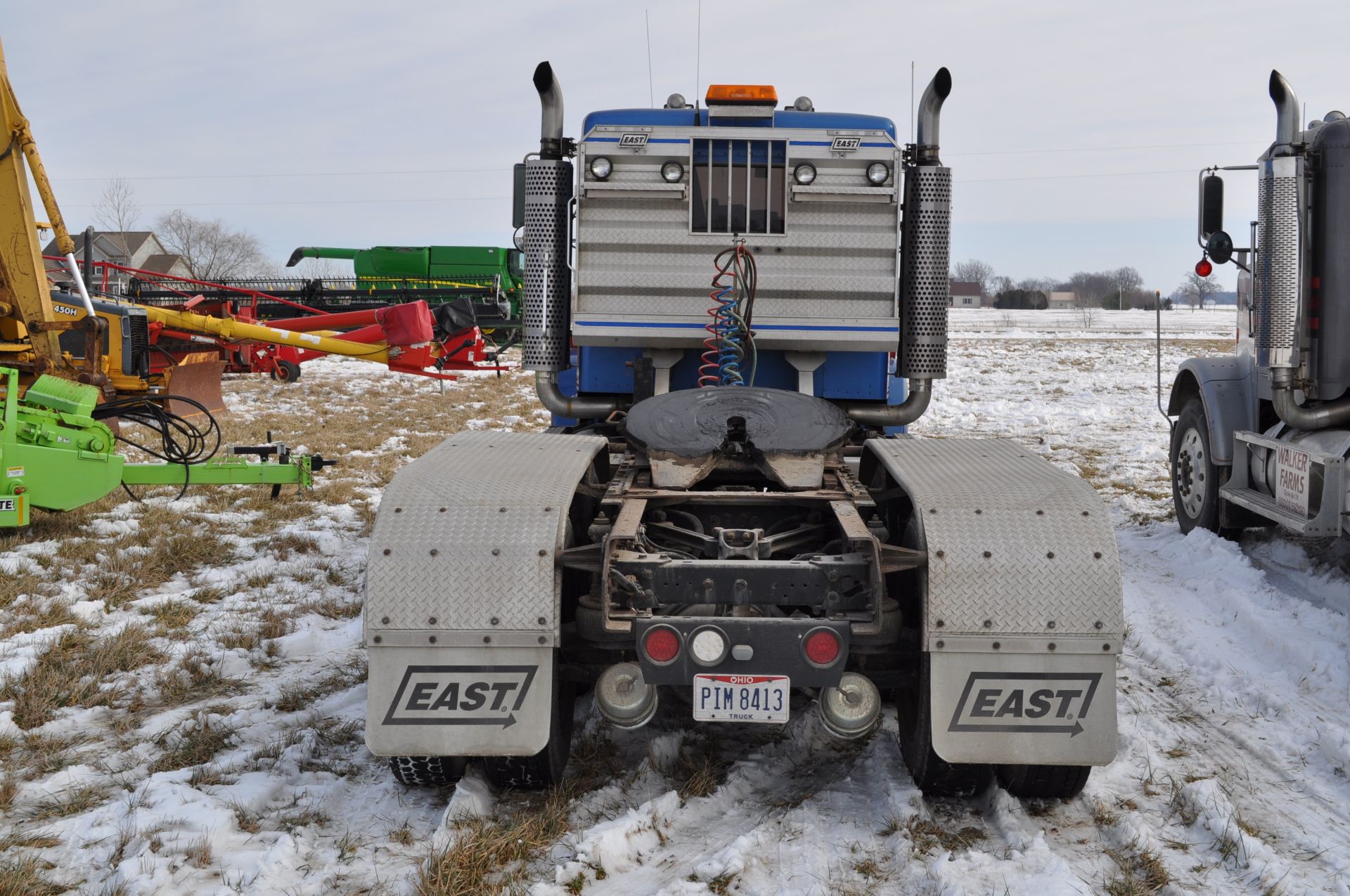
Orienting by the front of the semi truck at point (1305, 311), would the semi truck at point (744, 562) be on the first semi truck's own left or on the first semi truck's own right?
on the first semi truck's own left

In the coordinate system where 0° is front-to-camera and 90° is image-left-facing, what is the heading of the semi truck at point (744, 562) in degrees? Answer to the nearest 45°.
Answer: approximately 180°

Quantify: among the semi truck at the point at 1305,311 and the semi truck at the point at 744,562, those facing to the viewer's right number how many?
0

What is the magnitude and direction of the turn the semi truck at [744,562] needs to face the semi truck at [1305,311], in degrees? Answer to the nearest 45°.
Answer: approximately 45° to its right

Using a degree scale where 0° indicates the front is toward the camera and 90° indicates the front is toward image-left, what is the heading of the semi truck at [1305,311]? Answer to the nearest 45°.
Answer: approximately 135°
